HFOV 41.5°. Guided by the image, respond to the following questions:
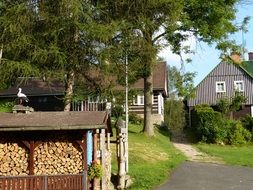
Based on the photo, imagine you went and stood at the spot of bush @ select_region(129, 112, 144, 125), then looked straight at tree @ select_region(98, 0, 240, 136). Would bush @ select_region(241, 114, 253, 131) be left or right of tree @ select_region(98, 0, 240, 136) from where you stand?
left

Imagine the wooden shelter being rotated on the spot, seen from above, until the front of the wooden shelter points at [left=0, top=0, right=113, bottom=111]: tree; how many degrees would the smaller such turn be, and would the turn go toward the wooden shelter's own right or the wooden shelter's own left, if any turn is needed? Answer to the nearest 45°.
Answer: approximately 180°

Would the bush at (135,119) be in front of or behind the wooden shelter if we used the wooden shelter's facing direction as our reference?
behind

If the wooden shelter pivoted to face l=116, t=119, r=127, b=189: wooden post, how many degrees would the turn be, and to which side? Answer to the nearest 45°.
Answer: approximately 135° to its left

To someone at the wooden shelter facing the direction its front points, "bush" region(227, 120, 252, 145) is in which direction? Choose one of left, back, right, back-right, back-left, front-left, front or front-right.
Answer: back-left

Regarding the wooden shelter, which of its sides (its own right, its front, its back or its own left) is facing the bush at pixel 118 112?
back

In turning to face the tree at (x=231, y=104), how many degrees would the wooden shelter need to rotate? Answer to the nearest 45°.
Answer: approximately 135° to its left

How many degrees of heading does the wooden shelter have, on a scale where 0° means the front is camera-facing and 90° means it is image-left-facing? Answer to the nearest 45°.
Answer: approximately 0°

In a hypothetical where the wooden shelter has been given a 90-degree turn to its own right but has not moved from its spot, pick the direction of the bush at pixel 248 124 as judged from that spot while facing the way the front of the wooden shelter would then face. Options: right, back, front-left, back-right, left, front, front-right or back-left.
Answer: back-right
